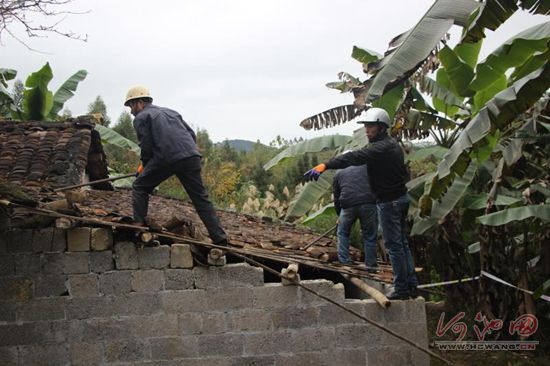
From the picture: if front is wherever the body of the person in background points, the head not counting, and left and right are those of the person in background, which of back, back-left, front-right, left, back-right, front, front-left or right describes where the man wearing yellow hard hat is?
left

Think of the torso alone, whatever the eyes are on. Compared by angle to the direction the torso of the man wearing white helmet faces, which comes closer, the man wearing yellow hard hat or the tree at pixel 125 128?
the man wearing yellow hard hat

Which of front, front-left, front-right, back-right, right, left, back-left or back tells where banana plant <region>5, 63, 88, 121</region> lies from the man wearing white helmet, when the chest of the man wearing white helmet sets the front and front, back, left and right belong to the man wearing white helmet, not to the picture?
front-right

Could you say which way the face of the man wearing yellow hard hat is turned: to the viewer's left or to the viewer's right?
to the viewer's left

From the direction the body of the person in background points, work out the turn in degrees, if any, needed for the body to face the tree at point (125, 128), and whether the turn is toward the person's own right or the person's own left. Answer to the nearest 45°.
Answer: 0° — they already face it

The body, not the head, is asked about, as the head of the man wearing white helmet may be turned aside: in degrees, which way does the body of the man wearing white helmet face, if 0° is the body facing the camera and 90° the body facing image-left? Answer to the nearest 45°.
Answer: approximately 90°

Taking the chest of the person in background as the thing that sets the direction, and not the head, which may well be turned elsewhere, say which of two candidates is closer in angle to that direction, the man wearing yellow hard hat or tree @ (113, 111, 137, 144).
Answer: the tree

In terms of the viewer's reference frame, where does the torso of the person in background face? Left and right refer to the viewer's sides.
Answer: facing away from the viewer and to the left of the viewer

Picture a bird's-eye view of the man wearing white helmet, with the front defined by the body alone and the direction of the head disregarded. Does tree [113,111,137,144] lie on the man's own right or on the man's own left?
on the man's own right
